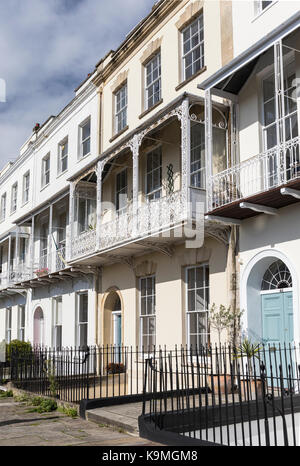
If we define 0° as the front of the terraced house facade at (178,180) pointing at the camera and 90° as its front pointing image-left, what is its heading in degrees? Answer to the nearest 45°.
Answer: approximately 45°
